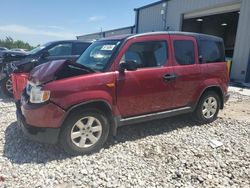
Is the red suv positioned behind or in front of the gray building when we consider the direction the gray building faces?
in front

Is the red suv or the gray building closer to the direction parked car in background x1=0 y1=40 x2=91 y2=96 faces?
the red suv

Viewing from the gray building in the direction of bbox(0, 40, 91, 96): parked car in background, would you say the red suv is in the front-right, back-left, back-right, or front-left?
front-left

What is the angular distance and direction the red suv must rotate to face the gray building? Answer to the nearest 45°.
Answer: approximately 180°

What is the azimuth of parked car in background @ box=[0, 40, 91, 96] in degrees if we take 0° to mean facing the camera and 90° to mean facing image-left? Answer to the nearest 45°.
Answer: approximately 45°

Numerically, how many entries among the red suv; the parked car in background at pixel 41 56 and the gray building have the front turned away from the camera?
0

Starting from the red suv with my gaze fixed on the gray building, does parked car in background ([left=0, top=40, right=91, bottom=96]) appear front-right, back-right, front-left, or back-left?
front-left

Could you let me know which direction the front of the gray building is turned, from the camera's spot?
facing the viewer and to the left of the viewer

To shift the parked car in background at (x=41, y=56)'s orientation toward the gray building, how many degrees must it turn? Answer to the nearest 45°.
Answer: approximately 180°

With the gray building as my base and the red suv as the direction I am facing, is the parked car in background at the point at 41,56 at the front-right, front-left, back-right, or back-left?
front-right

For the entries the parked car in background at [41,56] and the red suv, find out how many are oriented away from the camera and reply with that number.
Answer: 0

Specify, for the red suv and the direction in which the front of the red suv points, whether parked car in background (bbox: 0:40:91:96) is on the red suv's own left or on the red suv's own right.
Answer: on the red suv's own right

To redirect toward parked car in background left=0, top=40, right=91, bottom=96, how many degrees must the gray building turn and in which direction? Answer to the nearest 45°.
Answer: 0° — it already faces it

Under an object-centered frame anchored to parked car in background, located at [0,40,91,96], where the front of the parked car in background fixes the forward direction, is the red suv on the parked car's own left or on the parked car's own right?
on the parked car's own left
